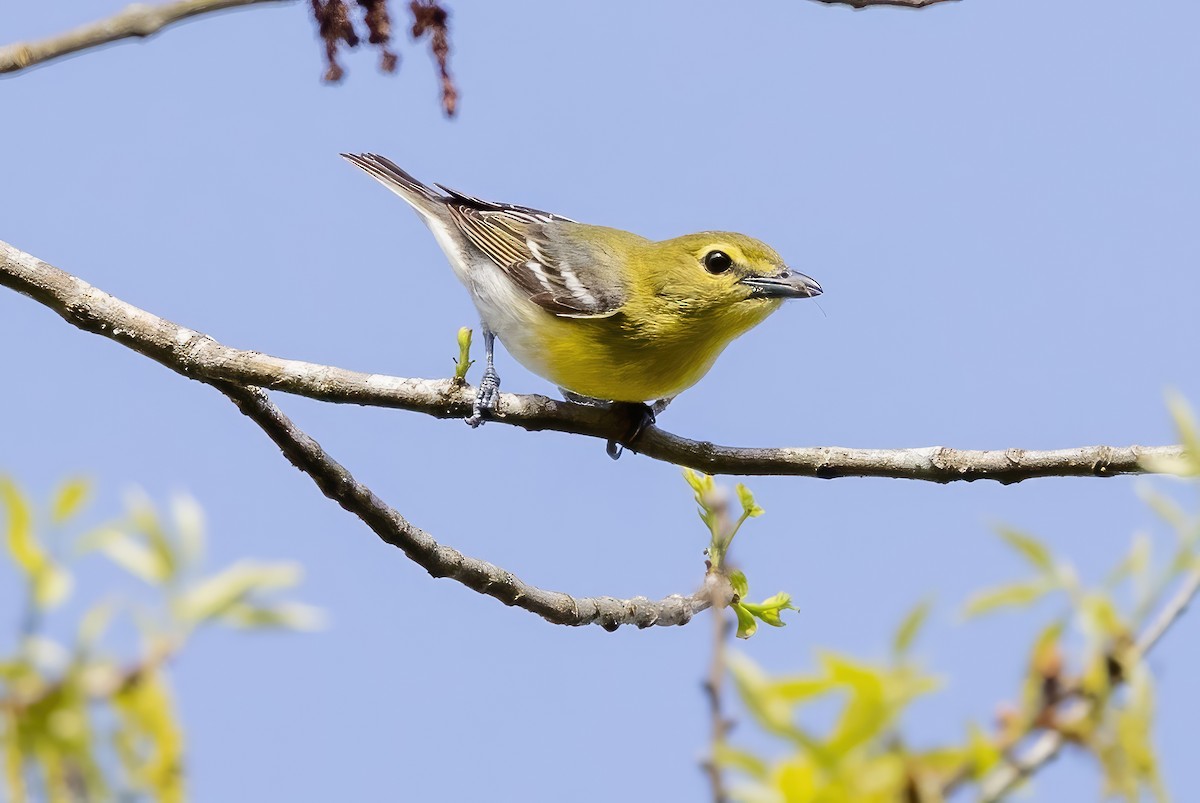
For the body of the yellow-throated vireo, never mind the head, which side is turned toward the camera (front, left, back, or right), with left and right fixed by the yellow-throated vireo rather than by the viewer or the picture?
right

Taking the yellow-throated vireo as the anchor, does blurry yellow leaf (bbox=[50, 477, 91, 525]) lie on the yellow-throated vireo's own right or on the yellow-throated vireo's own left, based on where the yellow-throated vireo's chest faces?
on the yellow-throated vireo's own right

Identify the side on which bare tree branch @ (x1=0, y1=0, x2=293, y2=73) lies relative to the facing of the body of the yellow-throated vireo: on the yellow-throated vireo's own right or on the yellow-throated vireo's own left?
on the yellow-throated vireo's own right
